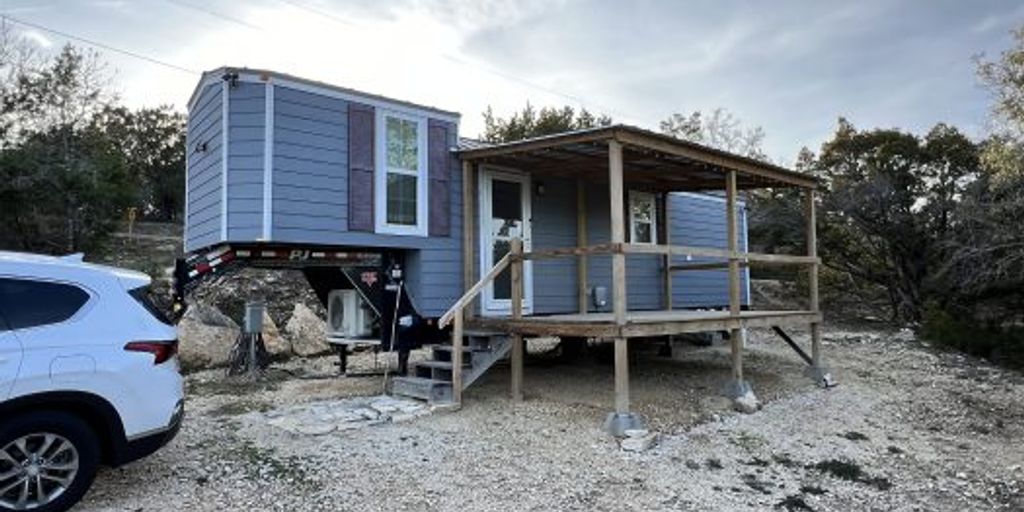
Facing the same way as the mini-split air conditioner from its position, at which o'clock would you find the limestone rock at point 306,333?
The limestone rock is roughly at 4 o'clock from the mini-split air conditioner.

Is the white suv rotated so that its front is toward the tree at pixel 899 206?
no

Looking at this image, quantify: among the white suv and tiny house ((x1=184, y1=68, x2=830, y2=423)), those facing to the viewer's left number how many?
1

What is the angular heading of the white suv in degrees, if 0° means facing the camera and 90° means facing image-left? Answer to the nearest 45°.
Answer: approximately 90°

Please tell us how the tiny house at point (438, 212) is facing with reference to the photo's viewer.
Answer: facing the viewer and to the right of the viewer

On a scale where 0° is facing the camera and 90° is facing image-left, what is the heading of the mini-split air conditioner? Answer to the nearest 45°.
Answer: approximately 45°

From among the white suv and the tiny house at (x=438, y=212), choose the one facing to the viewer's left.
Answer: the white suv

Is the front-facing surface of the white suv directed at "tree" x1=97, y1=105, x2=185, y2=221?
no

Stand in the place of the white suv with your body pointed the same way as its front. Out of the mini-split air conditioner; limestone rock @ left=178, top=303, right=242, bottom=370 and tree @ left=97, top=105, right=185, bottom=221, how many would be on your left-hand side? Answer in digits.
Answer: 0

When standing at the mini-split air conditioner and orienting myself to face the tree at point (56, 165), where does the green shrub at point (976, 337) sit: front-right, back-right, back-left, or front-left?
back-right

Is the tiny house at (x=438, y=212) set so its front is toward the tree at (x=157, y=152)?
no

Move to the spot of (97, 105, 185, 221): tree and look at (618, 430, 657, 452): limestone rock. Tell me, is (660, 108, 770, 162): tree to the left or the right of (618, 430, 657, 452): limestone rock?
left
